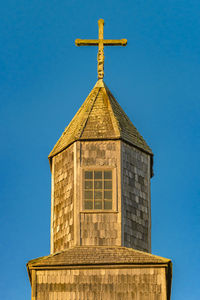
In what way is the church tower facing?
toward the camera
